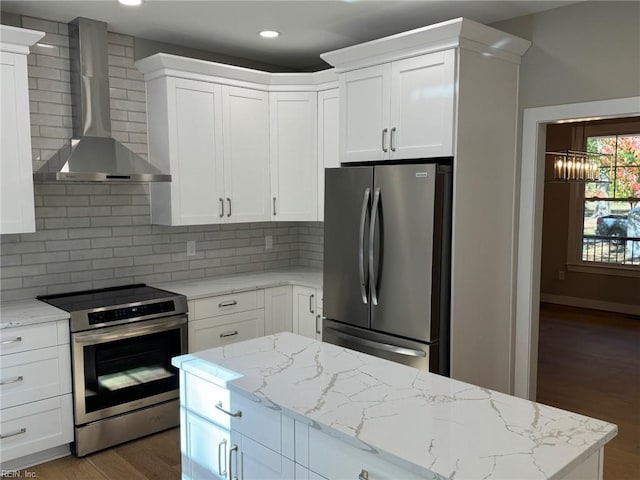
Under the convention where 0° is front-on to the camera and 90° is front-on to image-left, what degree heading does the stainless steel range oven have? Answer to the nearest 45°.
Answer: approximately 315°

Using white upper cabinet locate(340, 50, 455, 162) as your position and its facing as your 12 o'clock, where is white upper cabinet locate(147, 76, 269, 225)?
white upper cabinet locate(147, 76, 269, 225) is roughly at 2 o'clock from white upper cabinet locate(340, 50, 455, 162).

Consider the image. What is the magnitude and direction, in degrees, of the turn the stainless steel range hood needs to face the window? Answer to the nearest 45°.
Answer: approximately 90° to its left

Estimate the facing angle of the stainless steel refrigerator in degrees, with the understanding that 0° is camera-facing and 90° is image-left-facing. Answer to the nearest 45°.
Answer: approximately 45°

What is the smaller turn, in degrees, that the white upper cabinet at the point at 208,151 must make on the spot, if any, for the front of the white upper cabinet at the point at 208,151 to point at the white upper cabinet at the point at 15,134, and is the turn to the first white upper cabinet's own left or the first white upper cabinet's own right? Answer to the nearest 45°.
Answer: approximately 90° to the first white upper cabinet's own right

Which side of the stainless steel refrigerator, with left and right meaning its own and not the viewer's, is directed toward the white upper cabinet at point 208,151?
right
